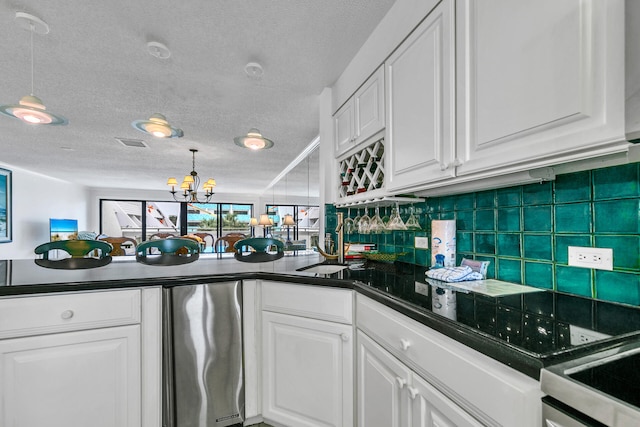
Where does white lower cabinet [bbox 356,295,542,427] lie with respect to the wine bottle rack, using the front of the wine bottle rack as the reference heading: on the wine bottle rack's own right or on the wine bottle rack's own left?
on the wine bottle rack's own left

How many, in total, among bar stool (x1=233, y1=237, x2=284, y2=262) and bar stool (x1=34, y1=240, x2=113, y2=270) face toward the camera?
2

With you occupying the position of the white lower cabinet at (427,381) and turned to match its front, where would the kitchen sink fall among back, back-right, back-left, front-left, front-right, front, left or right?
right

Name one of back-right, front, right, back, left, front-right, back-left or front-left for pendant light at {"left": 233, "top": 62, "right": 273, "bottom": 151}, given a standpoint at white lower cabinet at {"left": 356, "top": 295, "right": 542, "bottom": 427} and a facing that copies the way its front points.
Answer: right

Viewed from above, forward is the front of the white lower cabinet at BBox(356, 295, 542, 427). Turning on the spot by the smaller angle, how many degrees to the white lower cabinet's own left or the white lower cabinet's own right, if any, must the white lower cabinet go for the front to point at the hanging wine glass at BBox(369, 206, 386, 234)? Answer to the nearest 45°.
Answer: approximately 135° to the white lower cabinet's own right

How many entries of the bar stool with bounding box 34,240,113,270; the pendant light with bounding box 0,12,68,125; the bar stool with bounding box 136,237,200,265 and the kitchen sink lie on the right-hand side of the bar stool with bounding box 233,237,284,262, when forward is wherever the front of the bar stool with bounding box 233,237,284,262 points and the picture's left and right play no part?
3

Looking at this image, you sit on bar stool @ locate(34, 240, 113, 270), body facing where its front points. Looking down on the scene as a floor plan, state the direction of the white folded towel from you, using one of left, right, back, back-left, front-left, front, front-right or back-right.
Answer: front-left

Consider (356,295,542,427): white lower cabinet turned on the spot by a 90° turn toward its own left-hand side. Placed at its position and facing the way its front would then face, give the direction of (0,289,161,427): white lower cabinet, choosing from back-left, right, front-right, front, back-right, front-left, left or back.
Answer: back-right

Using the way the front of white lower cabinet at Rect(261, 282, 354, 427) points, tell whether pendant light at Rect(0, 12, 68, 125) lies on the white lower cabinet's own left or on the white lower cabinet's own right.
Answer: on the white lower cabinet's own right

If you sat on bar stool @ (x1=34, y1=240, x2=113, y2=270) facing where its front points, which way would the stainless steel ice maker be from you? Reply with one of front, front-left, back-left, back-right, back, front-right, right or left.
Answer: front-left
